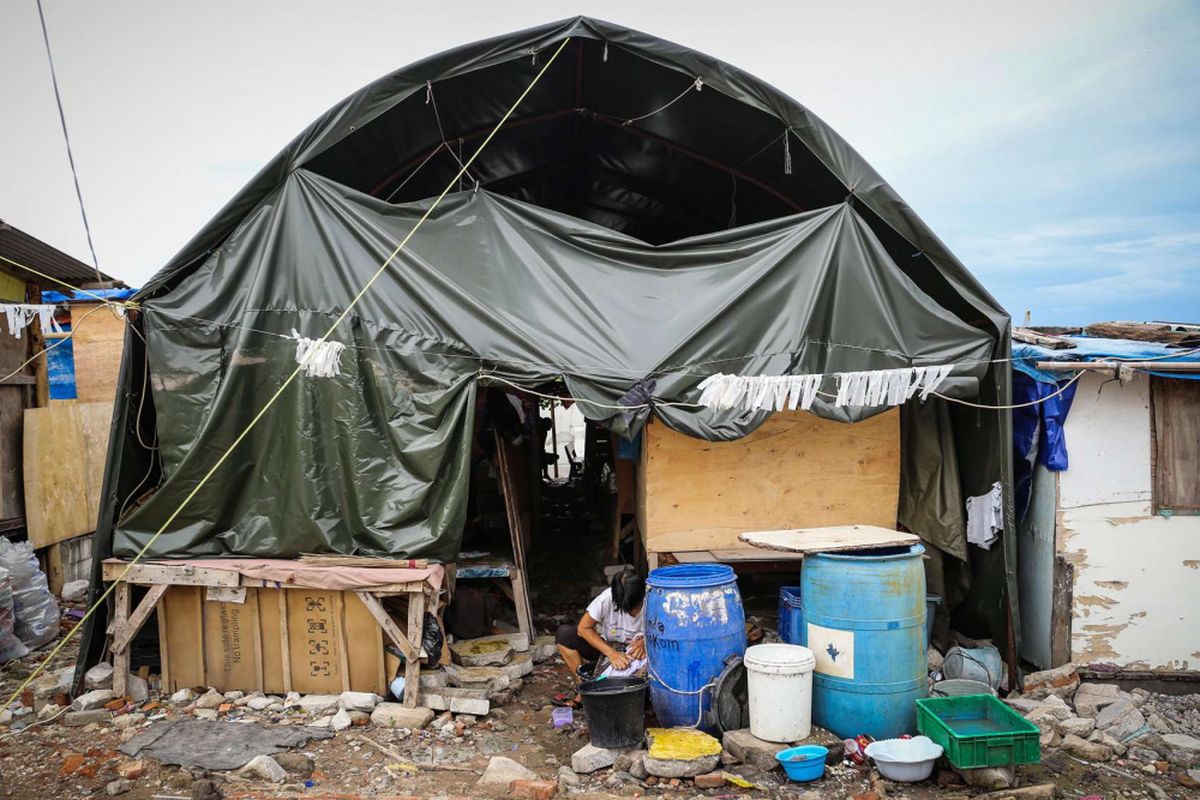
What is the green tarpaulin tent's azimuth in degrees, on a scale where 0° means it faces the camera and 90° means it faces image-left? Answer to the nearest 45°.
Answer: approximately 0°

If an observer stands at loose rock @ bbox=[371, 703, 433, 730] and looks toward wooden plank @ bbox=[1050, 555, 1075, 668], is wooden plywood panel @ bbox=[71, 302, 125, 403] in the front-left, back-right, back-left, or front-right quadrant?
back-left

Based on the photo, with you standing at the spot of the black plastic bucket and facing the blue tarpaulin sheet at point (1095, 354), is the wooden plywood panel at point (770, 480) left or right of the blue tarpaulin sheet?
left

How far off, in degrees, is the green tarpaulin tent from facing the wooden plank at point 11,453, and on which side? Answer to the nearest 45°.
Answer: approximately 135° to its right

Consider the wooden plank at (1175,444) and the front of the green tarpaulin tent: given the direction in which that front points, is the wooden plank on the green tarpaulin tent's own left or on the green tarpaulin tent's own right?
on the green tarpaulin tent's own left

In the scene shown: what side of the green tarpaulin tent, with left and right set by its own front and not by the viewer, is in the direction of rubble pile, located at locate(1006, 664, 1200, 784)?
left

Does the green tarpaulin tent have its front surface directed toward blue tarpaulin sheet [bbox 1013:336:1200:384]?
no

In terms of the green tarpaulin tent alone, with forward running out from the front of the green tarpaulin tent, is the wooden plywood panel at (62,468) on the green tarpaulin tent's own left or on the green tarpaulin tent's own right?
on the green tarpaulin tent's own right

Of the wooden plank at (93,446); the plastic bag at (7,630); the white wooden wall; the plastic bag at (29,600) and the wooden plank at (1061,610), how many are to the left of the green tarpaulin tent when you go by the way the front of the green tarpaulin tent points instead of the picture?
2

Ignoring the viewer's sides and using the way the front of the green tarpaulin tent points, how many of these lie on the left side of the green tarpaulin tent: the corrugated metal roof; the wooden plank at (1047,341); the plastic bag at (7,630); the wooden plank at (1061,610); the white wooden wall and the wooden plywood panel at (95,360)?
3

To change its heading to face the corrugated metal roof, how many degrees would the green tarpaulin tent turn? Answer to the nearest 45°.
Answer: approximately 135° to its right

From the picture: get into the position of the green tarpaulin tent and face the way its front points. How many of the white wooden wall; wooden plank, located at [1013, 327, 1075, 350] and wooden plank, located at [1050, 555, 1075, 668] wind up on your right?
0

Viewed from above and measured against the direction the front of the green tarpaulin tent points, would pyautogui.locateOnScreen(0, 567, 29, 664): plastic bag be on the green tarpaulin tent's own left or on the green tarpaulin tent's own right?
on the green tarpaulin tent's own right

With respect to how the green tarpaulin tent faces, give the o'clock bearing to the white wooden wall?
The white wooden wall is roughly at 9 o'clock from the green tarpaulin tent.

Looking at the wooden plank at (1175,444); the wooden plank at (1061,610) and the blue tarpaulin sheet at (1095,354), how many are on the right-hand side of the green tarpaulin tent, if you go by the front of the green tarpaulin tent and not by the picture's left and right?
0

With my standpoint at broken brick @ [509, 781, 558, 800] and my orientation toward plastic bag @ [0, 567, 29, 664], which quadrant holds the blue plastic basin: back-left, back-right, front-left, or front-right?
back-right

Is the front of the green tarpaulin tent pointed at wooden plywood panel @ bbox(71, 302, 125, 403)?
no

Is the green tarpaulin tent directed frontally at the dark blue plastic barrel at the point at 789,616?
no
